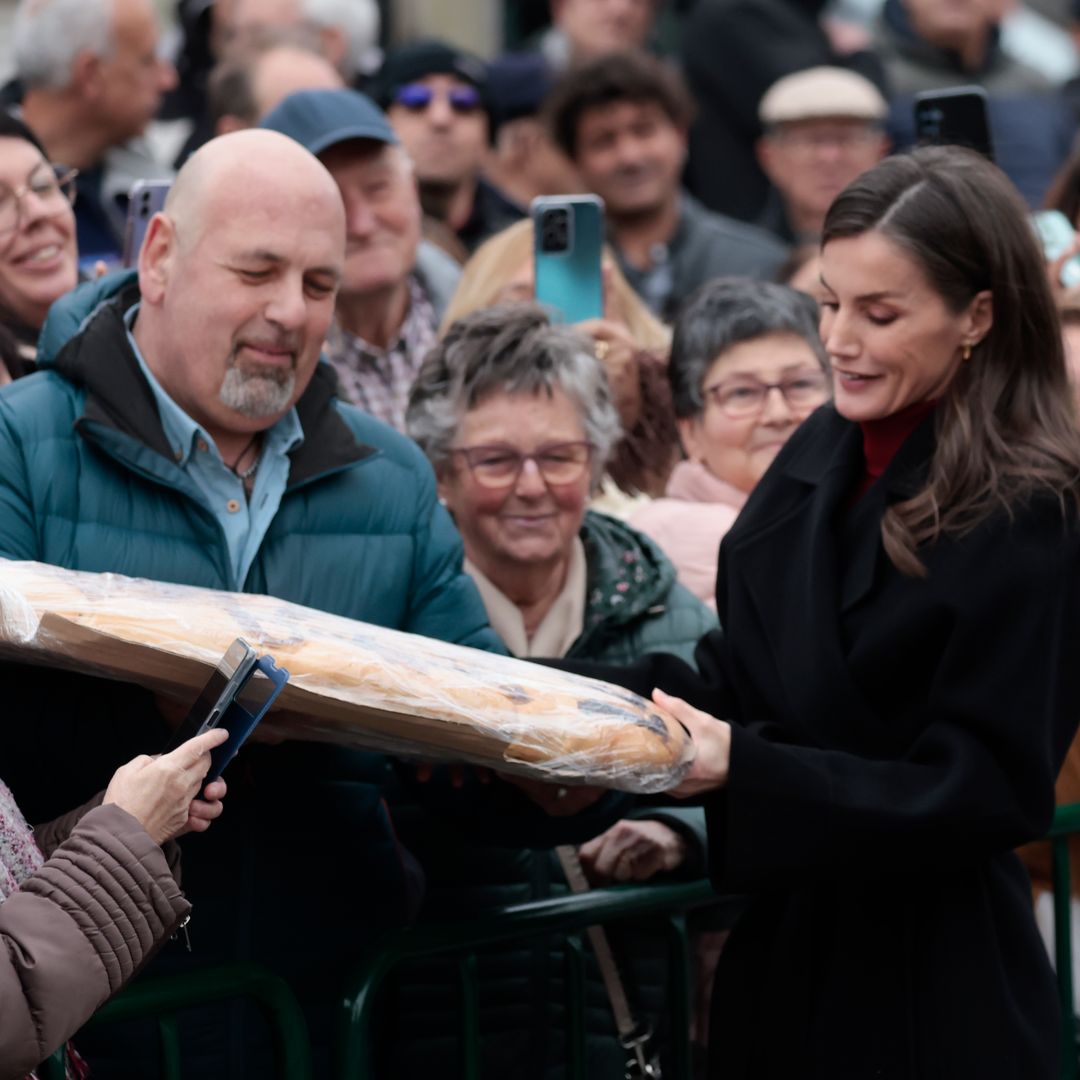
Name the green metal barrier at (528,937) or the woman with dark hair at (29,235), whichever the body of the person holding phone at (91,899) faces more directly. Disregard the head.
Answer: the green metal barrier

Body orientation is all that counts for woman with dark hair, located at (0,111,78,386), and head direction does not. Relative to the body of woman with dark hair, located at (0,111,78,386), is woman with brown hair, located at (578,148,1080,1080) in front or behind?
in front

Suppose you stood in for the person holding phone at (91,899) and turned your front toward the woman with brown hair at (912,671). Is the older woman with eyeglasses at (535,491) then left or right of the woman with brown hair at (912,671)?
left

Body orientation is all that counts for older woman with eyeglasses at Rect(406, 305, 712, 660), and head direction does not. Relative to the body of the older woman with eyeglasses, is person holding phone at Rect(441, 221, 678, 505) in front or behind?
behind

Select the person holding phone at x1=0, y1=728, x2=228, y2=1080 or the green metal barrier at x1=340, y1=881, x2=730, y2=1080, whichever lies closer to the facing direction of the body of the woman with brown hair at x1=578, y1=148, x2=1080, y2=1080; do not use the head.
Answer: the person holding phone

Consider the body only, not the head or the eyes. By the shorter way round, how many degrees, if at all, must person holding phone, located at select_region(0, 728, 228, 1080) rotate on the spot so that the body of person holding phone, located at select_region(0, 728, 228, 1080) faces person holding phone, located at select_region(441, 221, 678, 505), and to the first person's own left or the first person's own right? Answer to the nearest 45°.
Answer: approximately 45° to the first person's own left

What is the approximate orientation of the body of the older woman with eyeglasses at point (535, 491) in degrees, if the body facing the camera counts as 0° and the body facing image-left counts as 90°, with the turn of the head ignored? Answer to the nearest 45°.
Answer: approximately 0°

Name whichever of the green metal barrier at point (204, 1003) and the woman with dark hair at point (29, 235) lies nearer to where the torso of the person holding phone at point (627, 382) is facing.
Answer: the green metal barrier

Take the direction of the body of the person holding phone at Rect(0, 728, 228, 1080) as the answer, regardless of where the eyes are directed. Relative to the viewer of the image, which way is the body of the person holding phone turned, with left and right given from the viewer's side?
facing to the right of the viewer

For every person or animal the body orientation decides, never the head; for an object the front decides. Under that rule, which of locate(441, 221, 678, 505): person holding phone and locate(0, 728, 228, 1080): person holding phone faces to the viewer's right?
locate(0, 728, 228, 1080): person holding phone

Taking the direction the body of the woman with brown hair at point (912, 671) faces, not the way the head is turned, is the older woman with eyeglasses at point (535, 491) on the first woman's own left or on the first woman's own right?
on the first woman's own right
